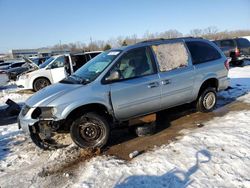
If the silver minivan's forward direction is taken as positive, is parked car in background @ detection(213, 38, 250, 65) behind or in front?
behind

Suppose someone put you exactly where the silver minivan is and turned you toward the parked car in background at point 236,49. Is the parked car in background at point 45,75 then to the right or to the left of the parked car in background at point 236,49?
left

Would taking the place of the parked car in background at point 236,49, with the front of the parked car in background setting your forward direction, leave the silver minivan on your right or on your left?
on your left

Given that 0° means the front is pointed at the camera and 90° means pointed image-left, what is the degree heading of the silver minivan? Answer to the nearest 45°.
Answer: approximately 45°

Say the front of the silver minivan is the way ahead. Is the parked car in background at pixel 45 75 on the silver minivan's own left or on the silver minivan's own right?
on the silver minivan's own right
